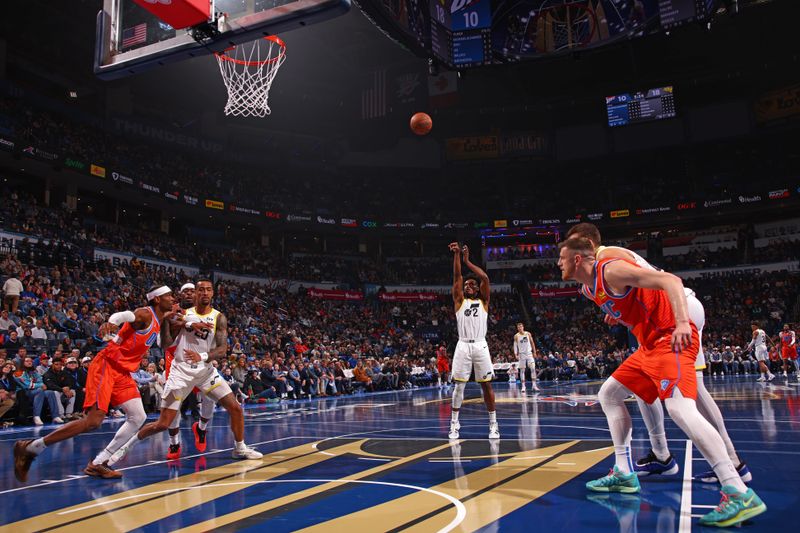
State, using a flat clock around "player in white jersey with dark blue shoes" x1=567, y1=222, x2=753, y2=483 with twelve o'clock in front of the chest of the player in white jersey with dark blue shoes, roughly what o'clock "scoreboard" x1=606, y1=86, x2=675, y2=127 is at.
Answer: The scoreboard is roughly at 3 o'clock from the player in white jersey with dark blue shoes.

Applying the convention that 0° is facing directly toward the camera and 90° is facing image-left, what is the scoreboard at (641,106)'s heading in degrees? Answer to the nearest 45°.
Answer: approximately 0°

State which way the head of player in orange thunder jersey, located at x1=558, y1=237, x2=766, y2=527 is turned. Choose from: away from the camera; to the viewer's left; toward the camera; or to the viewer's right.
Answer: to the viewer's left

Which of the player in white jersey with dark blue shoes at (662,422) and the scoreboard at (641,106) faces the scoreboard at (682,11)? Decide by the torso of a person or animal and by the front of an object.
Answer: the scoreboard at (641,106)

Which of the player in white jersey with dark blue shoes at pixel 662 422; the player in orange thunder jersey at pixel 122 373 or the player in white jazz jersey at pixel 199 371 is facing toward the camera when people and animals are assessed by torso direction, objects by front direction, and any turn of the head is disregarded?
the player in white jazz jersey

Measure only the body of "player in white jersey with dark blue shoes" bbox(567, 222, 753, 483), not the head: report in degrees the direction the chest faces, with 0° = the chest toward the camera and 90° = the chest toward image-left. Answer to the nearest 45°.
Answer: approximately 90°

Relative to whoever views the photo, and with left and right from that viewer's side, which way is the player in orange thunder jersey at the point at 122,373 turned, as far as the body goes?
facing to the right of the viewer

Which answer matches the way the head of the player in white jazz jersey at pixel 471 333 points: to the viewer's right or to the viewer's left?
to the viewer's left

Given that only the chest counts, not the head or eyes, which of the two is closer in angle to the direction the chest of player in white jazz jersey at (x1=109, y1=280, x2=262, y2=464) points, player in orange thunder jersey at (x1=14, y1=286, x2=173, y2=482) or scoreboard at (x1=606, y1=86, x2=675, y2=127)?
the player in orange thunder jersey
